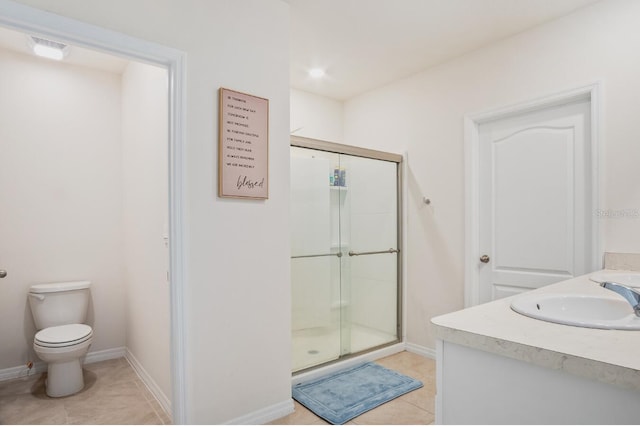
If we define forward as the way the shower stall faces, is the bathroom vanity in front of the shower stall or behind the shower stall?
in front

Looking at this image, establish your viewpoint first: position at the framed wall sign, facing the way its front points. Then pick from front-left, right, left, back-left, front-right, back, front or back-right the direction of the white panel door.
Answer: front-left

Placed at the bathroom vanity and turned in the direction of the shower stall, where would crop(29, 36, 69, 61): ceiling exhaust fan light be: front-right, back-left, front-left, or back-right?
front-left

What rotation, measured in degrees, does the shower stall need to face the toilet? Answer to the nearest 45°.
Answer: approximately 135° to its right

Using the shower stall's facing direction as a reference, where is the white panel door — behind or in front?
in front

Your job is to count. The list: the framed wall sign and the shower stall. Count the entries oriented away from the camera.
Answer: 0

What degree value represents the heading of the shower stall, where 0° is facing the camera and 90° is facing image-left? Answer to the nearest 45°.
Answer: approximately 315°

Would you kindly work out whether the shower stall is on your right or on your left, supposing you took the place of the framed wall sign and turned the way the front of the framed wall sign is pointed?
on your left

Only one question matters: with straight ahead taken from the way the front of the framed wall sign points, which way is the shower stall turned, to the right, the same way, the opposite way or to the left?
the same way

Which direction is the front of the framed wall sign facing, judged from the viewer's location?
facing the viewer and to the right of the viewer

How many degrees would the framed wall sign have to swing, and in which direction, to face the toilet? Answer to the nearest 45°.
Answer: approximately 180°

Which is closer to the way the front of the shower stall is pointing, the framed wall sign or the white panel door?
the white panel door
